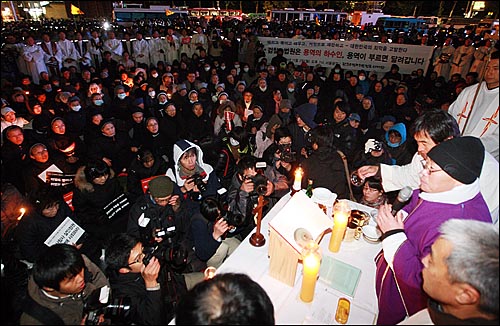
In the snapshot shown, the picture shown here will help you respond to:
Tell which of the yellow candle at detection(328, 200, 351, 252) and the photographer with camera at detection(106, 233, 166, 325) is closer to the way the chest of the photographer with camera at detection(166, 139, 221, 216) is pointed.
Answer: the yellow candle

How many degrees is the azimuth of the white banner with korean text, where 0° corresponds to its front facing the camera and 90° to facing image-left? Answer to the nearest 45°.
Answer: approximately 0°

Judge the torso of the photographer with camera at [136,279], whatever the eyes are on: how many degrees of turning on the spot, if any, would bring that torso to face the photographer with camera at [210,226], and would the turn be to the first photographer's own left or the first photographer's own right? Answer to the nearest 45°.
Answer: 0° — they already face them

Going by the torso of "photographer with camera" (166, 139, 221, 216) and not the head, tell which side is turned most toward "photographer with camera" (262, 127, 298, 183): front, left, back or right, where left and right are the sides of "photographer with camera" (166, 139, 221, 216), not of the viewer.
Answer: left

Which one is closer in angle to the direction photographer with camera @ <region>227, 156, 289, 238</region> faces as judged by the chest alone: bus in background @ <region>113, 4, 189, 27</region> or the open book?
the open book

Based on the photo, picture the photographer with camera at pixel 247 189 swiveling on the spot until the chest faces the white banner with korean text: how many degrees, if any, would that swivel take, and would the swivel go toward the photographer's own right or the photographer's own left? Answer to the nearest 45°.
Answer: approximately 135° to the photographer's own left

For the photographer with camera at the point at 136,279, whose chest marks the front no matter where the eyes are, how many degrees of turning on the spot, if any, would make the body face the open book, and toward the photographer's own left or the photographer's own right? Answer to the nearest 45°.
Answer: approximately 45° to the photographer's own right

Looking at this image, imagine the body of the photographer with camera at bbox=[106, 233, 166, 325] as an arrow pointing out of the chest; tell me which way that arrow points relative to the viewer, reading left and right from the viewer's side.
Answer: facing to the right of the viewer
